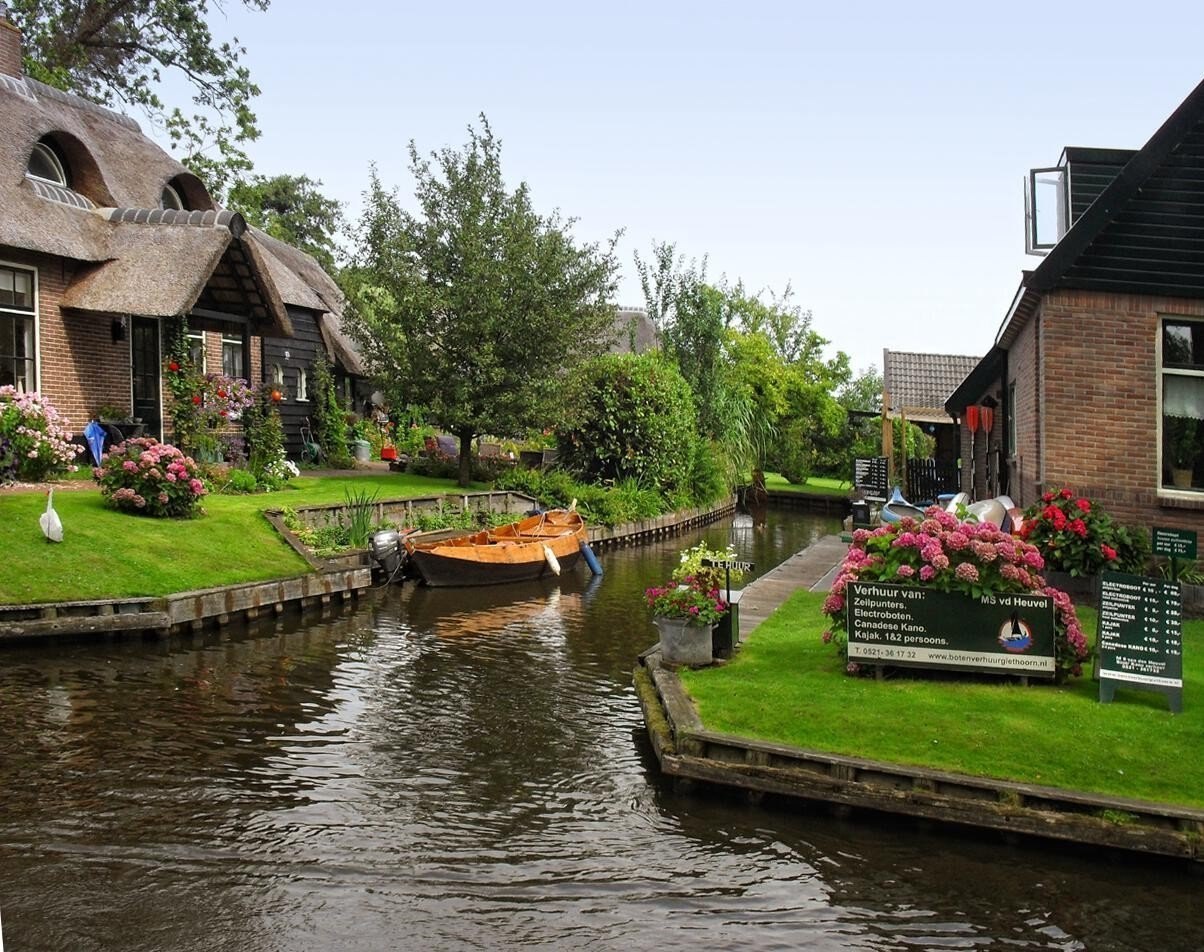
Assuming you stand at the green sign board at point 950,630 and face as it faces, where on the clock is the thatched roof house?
The thatched roof house is roughly at 4 o'clock from the green sign board.

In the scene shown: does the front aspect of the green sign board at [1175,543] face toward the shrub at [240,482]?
no

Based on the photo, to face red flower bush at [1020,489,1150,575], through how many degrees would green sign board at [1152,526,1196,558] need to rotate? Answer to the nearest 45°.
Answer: approximately 90° to its right

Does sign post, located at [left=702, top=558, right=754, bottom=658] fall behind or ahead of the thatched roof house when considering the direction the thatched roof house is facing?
ahead

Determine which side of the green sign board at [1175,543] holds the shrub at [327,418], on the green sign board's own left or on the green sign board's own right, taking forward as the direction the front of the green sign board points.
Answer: on the green sign board's own right

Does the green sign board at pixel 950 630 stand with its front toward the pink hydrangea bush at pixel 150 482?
no

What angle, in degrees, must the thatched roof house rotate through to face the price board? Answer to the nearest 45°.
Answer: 0° — it already faces it

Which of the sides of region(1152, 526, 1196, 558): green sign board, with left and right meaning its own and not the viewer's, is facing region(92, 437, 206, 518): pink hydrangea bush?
right

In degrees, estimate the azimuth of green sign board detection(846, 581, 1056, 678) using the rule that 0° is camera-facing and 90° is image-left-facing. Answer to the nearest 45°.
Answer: approximately 0°

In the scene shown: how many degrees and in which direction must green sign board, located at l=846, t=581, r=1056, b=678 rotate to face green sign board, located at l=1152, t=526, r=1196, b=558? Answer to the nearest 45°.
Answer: approximately 135° to its left

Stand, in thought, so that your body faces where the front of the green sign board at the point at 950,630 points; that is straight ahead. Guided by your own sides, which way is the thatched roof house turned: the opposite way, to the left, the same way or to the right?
to the left

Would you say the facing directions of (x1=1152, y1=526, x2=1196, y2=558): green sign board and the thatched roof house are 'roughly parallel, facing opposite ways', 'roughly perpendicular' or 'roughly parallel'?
roughly perpendicular

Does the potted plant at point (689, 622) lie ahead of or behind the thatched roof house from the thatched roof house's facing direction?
ahead

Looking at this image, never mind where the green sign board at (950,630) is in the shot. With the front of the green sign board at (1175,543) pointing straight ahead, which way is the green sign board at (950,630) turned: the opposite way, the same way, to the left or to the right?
the same way

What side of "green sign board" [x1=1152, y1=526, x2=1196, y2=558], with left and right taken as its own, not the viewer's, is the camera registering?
front
